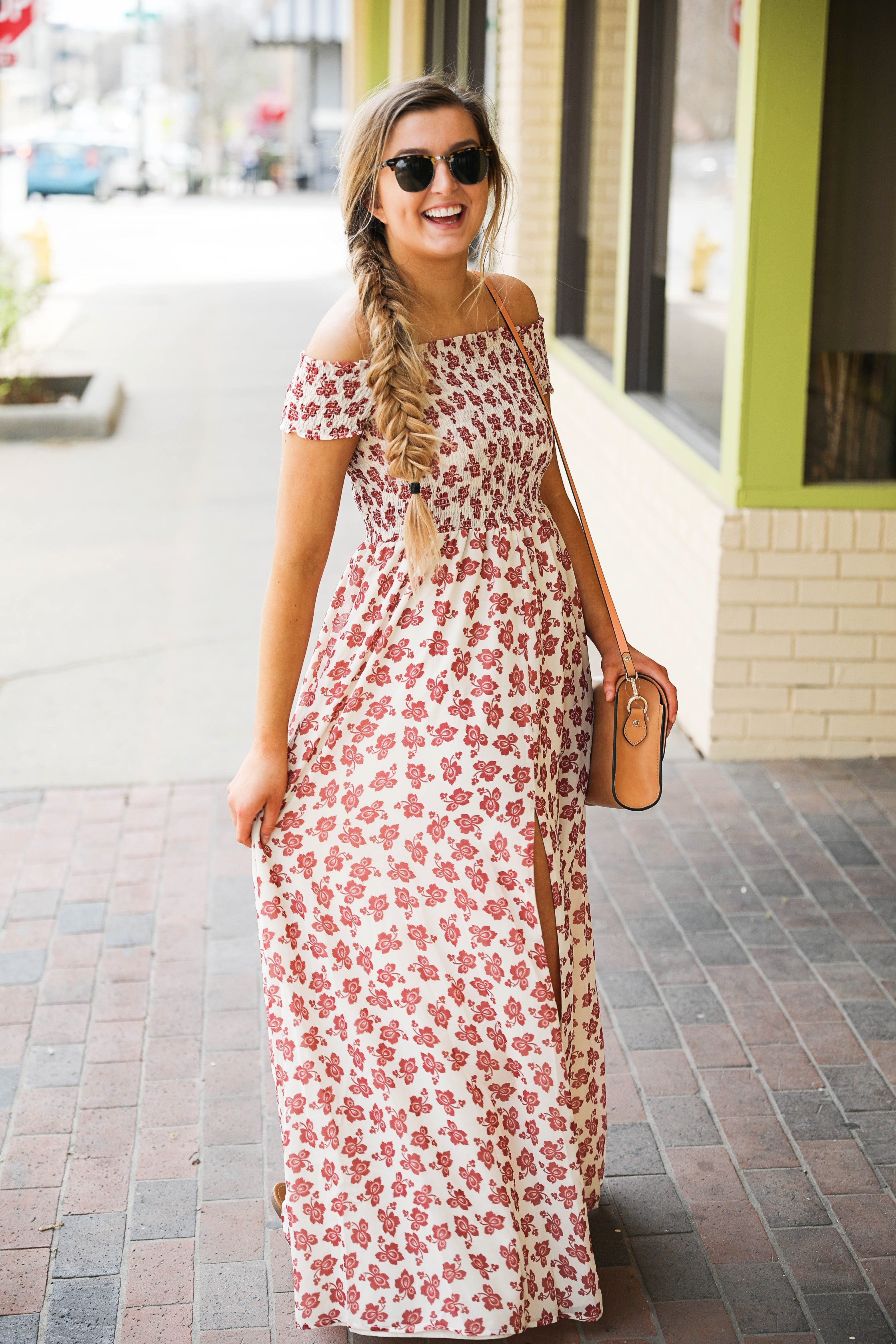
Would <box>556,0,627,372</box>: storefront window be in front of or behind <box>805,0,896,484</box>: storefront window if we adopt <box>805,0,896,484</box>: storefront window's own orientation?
behind

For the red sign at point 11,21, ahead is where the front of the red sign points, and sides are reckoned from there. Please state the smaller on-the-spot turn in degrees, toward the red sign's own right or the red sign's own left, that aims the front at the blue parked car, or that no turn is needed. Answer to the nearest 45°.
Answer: approximately 180°

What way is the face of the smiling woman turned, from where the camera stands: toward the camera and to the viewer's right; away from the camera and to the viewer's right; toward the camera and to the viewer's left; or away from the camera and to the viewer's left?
toward the camera and to the viewer's right

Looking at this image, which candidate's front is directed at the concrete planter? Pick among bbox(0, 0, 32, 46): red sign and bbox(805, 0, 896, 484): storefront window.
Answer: the red sign

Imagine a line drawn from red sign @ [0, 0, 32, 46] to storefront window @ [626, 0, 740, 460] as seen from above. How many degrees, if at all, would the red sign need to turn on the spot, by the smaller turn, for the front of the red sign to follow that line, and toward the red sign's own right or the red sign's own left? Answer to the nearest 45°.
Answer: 0° — it already faces it

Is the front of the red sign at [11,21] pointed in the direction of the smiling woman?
yes

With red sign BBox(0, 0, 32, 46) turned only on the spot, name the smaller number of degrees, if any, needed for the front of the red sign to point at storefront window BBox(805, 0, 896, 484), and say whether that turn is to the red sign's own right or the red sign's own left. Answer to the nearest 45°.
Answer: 0° — it already faces it

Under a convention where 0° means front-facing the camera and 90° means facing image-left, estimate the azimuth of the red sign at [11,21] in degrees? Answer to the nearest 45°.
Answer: approximately 0°

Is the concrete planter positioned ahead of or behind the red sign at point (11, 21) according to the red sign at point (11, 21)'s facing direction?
ahead

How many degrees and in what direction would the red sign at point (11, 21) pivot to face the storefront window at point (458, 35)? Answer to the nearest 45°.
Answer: approximately 45° to its left
